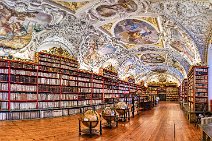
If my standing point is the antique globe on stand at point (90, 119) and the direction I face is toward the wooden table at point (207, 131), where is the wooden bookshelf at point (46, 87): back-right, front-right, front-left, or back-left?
back-left

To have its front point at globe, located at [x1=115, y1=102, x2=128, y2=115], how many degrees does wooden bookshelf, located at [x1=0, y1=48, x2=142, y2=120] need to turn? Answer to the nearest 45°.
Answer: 0° — it already faces it

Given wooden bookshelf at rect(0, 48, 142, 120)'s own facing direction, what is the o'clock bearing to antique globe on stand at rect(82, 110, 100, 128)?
The antique globe on stand is roughly at 1 o'clock from the wooden bookshelf.

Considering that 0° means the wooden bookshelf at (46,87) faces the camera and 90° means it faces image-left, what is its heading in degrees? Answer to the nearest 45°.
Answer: approximately 315°
